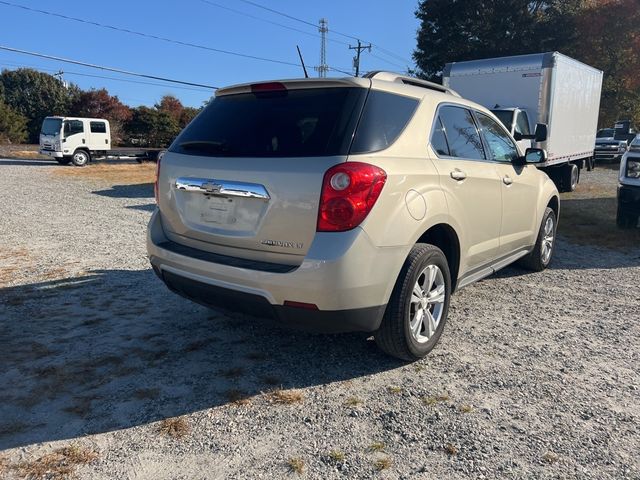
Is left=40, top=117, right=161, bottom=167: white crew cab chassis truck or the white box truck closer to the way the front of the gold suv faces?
the white box truck

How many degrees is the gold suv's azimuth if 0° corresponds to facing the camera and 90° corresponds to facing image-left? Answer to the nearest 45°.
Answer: approximately 225°

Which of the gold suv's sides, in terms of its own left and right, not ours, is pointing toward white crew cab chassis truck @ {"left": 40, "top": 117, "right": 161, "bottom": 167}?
left
